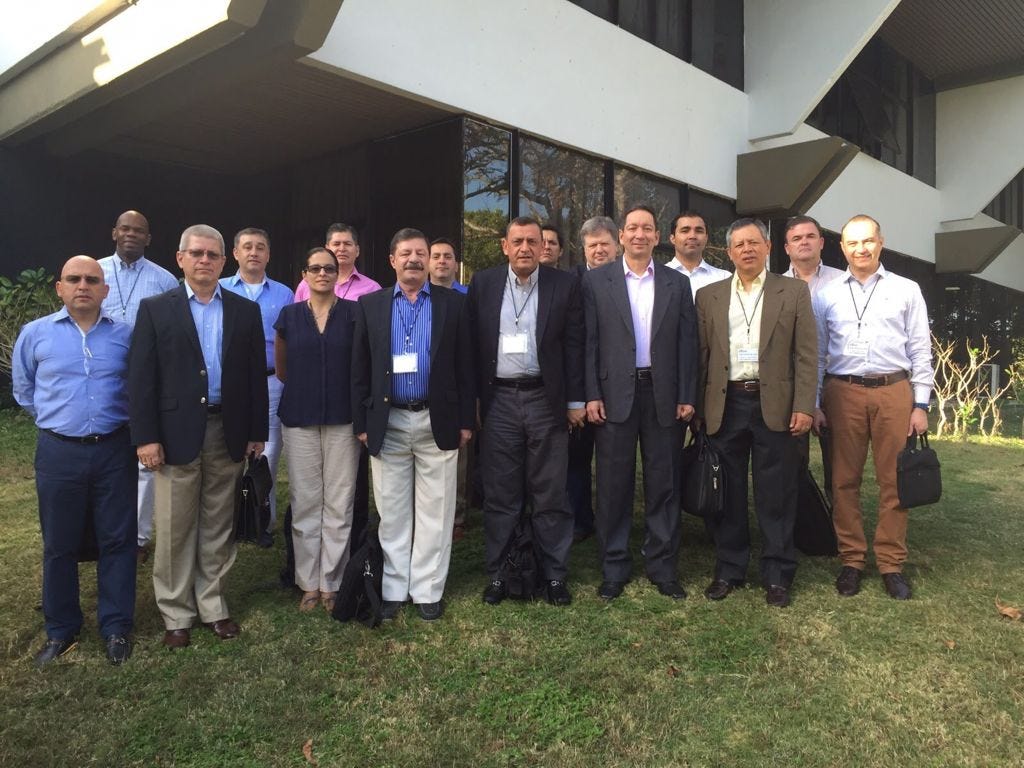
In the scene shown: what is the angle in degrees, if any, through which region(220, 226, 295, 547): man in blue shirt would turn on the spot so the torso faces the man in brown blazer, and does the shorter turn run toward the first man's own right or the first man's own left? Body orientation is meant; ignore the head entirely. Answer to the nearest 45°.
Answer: approximately 45° to the first man's own left

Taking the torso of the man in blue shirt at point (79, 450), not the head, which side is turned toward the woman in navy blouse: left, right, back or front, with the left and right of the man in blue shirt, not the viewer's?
left
